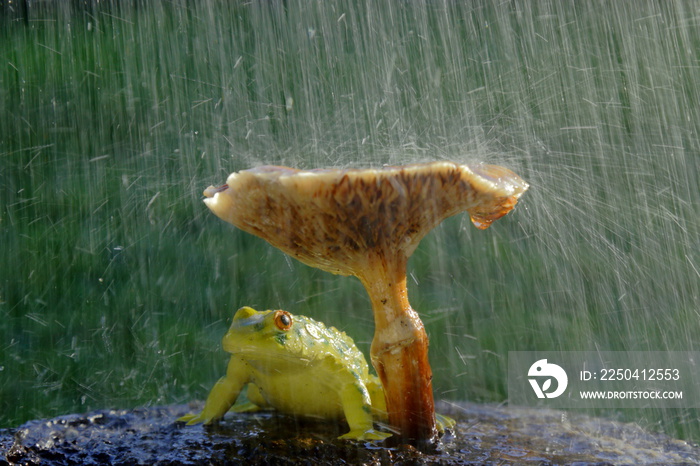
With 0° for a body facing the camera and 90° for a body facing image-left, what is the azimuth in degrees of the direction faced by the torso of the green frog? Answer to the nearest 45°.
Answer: approximately 45°
